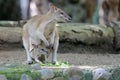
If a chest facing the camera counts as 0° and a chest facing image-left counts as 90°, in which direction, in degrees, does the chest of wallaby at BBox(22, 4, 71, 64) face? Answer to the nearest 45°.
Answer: approximately 315°

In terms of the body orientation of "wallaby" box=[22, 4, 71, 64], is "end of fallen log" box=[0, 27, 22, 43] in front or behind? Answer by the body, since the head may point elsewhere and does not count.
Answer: behind

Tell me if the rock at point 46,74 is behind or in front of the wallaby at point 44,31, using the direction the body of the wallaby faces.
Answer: in front

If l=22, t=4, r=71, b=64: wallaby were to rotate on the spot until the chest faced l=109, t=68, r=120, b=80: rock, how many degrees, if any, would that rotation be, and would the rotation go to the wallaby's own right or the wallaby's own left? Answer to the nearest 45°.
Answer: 0° — it already faces it

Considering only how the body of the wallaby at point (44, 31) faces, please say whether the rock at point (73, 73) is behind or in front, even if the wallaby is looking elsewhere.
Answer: in front

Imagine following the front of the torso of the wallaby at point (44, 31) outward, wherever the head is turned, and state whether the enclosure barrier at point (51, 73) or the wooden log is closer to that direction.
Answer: the enclosure barrier
